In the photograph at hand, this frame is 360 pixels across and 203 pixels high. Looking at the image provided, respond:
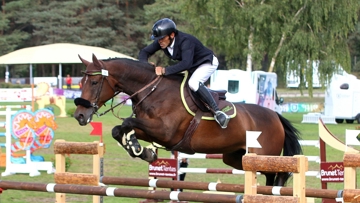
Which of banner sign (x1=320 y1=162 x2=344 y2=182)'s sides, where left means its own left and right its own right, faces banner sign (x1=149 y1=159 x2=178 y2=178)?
right

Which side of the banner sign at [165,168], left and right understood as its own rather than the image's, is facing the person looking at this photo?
front

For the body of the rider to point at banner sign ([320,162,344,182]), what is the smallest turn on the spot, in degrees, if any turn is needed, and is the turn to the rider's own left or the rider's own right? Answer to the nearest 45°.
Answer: approximately 180°

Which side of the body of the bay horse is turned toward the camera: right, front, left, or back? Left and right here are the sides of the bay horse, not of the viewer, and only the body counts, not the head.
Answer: left

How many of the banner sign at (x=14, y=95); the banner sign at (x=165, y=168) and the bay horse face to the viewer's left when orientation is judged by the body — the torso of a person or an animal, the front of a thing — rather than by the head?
1

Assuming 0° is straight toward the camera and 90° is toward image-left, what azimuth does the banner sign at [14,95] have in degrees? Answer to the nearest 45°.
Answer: approximately 0°

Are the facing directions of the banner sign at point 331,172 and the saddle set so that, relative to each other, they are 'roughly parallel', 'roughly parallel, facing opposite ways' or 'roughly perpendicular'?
roughly perpendicular

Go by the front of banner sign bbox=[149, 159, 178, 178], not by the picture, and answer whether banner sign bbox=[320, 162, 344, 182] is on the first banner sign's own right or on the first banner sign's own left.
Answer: on the first banner sign's own left

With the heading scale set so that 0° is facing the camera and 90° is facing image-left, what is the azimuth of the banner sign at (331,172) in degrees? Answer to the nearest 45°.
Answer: approximately 0°

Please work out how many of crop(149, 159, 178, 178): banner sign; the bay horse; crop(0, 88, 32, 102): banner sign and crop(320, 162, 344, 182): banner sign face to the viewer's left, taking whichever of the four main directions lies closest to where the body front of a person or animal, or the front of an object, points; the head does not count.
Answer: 1

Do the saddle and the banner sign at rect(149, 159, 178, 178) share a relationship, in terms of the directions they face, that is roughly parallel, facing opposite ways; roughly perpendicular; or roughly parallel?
roughly perpendicular

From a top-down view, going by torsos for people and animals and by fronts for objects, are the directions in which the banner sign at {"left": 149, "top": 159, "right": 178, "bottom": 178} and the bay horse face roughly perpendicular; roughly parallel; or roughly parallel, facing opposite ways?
roughly perpendicular

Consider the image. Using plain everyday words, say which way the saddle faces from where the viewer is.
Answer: facing to the left of the viewer

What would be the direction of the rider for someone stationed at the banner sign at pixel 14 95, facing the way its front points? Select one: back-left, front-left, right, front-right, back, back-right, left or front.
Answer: front
